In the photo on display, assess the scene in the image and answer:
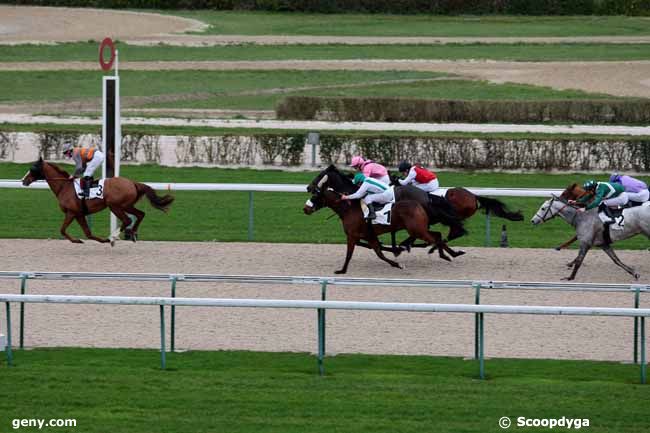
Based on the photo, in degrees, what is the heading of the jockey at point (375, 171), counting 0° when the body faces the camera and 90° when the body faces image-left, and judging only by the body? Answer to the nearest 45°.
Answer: approximately 90°

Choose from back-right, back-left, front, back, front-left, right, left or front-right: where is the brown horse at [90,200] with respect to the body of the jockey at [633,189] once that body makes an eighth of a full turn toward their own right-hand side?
front-left

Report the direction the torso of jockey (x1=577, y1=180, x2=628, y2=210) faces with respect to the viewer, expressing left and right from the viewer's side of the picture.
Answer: facing to the left of the viewer

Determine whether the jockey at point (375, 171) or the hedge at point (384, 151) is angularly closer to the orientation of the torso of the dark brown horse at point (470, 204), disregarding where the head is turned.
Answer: the jockey

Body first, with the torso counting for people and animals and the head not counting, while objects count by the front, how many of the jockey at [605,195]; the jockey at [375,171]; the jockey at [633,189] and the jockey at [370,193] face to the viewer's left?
4

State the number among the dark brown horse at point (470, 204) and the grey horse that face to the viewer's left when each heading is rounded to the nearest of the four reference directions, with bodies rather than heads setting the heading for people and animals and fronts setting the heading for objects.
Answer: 2

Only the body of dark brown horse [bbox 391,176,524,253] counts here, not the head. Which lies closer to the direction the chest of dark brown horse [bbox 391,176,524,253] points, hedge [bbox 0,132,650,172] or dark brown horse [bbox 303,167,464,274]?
the dark brown horse

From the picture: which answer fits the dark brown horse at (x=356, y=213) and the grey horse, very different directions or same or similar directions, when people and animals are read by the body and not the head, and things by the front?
same or similar directions

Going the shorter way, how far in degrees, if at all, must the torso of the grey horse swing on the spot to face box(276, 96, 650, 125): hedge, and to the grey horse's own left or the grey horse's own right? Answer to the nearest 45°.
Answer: approximately 90° to the grey horse's own right

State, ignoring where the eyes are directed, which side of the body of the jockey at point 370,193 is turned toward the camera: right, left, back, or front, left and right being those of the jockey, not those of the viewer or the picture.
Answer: left

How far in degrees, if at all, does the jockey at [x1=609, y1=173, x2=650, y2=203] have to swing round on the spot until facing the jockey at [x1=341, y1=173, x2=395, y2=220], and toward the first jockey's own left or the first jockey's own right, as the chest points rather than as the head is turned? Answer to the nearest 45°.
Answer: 0° — they already face them

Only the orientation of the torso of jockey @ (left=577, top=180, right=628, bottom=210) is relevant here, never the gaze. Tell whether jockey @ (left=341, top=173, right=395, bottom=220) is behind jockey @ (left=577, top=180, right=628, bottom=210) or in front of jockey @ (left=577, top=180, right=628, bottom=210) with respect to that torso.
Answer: in front

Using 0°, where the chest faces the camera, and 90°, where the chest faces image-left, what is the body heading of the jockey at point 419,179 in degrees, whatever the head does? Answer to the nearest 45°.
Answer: approximately 90°

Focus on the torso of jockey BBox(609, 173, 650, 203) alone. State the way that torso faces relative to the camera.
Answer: to the viewer's left
